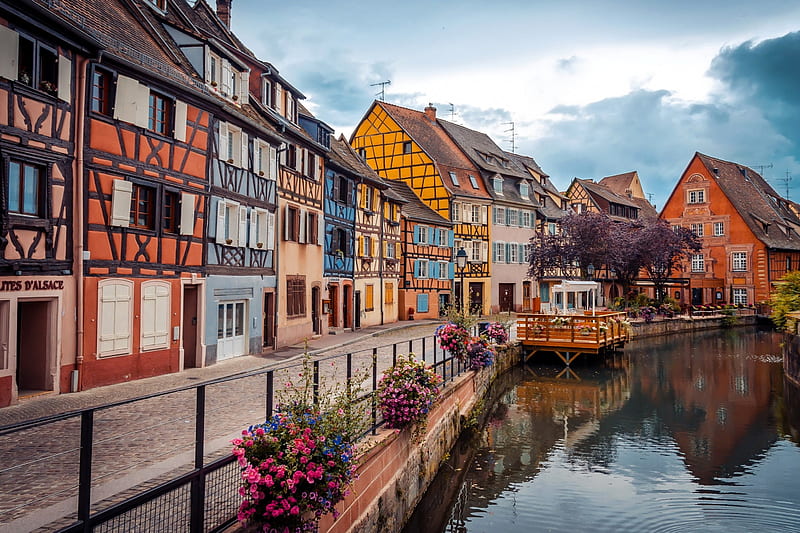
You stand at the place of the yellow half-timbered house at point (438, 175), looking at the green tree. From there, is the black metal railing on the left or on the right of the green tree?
right

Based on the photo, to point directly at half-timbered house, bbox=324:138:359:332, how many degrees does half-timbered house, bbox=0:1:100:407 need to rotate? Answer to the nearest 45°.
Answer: approximately 90° to its left

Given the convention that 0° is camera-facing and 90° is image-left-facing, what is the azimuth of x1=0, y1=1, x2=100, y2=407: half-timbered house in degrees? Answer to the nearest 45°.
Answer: approximately 315°

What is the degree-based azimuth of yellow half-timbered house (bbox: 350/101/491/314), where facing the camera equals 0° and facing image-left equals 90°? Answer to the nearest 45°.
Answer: approximately 315°

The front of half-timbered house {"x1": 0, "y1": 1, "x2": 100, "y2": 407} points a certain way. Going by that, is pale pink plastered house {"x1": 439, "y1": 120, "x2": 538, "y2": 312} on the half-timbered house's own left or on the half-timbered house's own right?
on the half-timbered house's own left

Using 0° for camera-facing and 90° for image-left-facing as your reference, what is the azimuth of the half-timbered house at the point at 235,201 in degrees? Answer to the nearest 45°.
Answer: approximately 315°

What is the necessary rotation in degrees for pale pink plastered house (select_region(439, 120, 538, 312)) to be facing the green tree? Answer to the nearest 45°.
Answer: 0° — it already faces it

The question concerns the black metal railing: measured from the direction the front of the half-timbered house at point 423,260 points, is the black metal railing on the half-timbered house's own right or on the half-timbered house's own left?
on the half-timbered house's own right

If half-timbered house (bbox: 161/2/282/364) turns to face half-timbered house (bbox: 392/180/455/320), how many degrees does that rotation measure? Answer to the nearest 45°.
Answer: approximately 90° to its left
